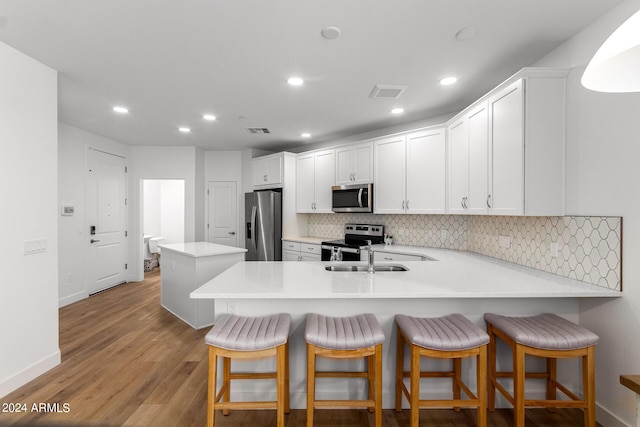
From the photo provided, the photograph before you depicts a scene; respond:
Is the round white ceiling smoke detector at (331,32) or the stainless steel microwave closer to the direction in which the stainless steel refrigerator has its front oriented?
the round white ceiling smoke detector

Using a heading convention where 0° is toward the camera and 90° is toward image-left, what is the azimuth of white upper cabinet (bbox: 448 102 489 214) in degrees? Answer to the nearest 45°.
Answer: approximately 45°

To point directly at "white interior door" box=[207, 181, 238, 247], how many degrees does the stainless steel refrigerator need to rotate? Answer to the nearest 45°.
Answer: approximately 90° to its right

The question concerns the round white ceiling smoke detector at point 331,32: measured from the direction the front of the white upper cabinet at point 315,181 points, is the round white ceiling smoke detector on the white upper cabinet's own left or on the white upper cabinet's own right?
on the white upper cabinet's own left

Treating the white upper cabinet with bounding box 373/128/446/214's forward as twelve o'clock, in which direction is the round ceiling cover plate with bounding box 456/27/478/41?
The round ceiling cover plate is roughly at 10 o'clock from the white upper cabinet.

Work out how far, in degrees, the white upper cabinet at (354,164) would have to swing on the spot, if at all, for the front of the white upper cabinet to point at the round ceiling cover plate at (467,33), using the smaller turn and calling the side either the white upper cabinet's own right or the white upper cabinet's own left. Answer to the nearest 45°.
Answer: approximately 45° to the white upper cabinet's own left

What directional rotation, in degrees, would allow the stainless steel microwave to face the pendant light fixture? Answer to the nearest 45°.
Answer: approximately 45° to its left

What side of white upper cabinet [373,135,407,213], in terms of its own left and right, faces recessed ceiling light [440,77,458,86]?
left

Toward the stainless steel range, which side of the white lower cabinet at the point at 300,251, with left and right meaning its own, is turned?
left
